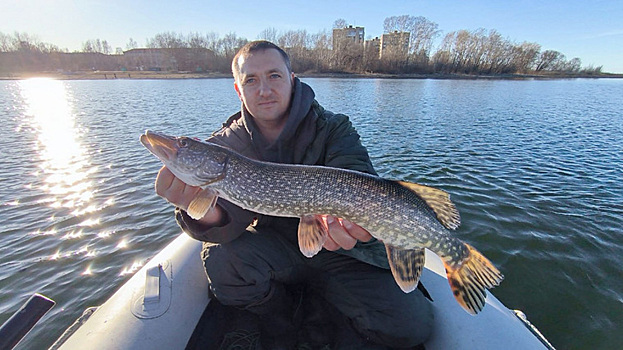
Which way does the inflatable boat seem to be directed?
away from the camera
